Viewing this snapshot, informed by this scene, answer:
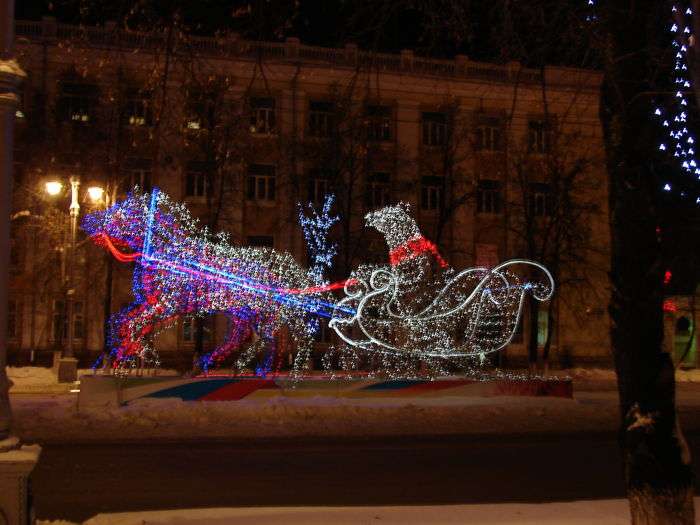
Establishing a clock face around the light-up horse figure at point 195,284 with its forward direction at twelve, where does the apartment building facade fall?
The apartment building facade is roughly at 4 o'clock from the light-up horse figure.

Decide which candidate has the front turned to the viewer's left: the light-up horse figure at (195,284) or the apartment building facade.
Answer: the light-up horse figure

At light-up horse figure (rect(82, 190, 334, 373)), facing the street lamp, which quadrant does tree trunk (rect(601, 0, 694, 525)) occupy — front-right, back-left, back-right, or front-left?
back-left

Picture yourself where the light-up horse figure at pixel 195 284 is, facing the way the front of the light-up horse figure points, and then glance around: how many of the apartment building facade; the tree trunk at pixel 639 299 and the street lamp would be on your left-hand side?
1

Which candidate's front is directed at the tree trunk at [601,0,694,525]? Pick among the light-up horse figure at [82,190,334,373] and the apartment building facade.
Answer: the apartment building facade

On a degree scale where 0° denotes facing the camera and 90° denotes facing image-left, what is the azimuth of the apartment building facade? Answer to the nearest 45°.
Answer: approximately 0°

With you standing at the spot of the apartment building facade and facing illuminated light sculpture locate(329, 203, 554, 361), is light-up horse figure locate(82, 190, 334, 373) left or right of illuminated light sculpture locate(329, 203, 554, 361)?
right

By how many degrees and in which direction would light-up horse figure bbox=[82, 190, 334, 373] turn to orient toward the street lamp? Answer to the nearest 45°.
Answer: approximately 45° to its right

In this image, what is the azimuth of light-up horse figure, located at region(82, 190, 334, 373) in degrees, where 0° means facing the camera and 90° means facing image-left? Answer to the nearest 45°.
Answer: approximately 90°

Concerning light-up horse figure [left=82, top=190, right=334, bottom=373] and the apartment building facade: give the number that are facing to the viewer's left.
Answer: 1

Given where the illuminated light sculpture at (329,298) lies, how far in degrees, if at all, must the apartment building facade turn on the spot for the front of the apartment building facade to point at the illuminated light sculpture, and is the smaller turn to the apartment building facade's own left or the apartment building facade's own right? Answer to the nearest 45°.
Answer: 0° — it already faces it

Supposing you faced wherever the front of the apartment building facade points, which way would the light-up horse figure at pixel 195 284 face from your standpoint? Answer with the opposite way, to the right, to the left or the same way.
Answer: to the right

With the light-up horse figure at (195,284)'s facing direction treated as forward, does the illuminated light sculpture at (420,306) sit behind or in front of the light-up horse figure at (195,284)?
behind
